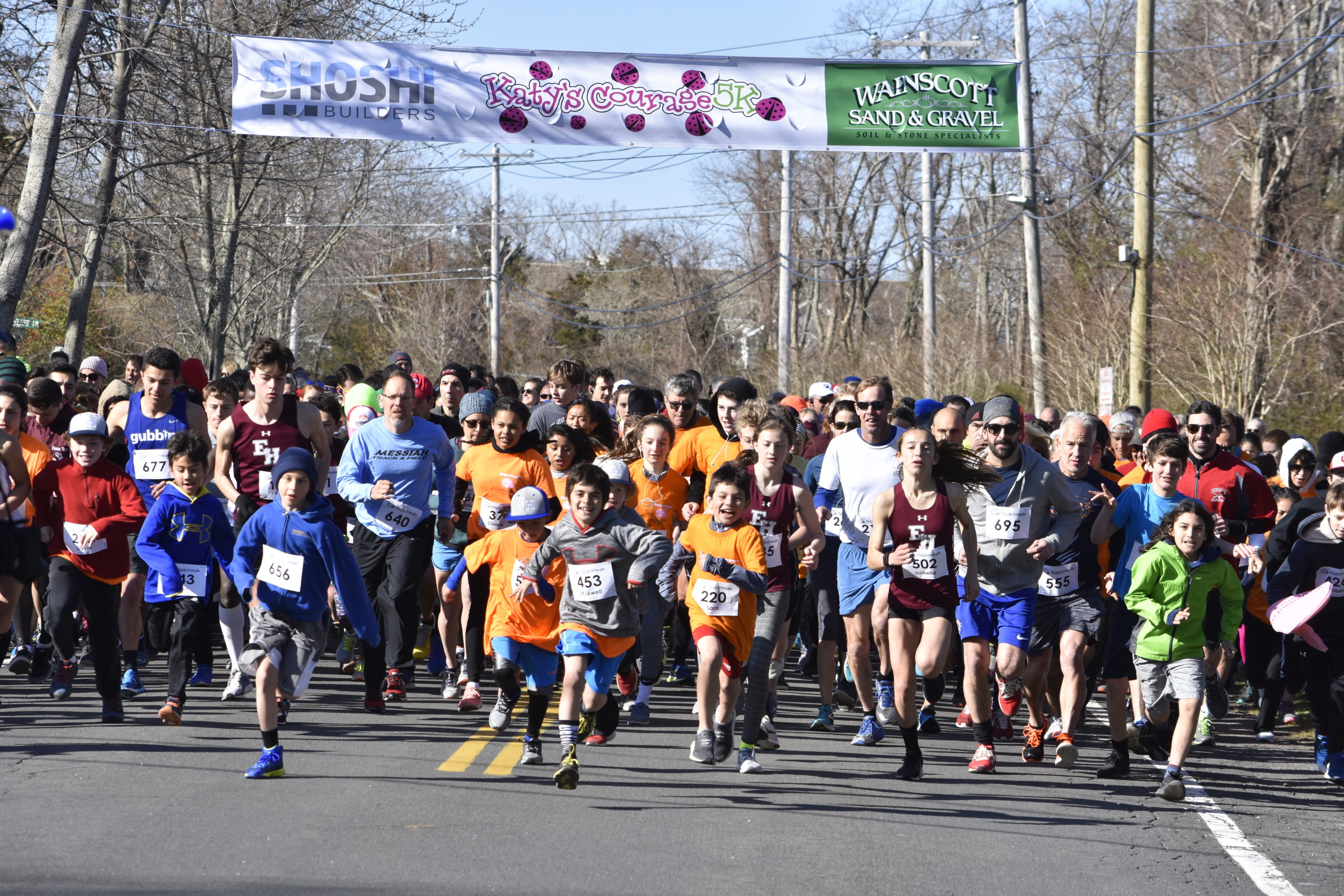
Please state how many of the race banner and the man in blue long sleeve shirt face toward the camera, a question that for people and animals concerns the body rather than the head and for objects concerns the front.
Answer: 2

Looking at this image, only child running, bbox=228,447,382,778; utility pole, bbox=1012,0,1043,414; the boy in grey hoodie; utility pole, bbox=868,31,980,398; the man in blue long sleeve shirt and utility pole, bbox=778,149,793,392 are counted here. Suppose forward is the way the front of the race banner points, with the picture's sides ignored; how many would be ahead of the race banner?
3

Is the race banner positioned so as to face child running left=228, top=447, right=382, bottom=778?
yes

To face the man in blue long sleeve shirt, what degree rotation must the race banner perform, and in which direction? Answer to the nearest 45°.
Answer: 0° — it already faces them

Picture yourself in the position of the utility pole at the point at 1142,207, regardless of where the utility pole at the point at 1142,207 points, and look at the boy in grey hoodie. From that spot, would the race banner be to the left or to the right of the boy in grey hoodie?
right

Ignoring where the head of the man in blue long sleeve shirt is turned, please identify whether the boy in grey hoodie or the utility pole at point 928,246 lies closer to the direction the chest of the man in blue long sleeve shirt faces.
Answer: the boy in grey hoodie

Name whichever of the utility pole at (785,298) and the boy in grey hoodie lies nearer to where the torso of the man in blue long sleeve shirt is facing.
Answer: the boy in grey hoodie

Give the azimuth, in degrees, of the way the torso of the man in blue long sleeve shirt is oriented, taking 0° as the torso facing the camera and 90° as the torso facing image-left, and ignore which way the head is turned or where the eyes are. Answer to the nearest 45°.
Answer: approximately 0°

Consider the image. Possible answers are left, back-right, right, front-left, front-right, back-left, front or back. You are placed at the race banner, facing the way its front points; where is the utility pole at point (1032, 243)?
back-left

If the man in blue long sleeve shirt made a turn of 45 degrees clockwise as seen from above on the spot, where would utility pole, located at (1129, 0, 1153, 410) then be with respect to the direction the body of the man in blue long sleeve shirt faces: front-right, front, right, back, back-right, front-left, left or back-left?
back

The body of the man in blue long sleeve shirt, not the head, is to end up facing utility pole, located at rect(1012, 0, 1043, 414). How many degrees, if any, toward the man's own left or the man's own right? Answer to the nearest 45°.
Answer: approximately 135° to the man's own left

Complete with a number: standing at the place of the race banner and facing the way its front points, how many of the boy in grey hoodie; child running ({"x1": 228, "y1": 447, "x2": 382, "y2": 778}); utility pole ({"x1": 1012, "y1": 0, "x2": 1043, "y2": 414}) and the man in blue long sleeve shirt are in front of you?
3
